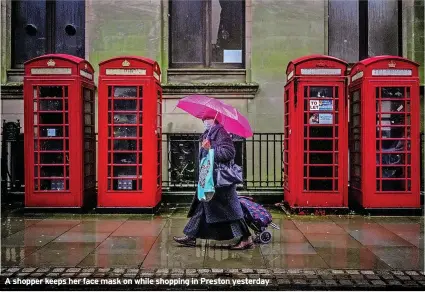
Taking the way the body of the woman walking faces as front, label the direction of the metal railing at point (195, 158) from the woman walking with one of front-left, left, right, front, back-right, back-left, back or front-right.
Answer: right

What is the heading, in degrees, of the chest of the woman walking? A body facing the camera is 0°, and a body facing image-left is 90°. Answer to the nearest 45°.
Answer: approximately 90°

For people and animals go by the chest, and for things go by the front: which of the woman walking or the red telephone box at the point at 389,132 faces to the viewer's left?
the woman walking

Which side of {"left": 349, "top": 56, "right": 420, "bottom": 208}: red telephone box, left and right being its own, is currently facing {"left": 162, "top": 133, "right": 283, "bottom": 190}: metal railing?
right

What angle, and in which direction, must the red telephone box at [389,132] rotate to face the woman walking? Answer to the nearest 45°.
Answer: approximately 45° to its right

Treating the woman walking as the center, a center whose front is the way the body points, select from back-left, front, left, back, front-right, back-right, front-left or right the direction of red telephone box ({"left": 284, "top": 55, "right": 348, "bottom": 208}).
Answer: back-right

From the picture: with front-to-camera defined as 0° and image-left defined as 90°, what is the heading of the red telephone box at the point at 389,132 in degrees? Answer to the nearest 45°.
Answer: approximately 0°

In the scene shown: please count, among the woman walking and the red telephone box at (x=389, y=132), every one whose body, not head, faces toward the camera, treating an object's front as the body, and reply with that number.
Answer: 1
